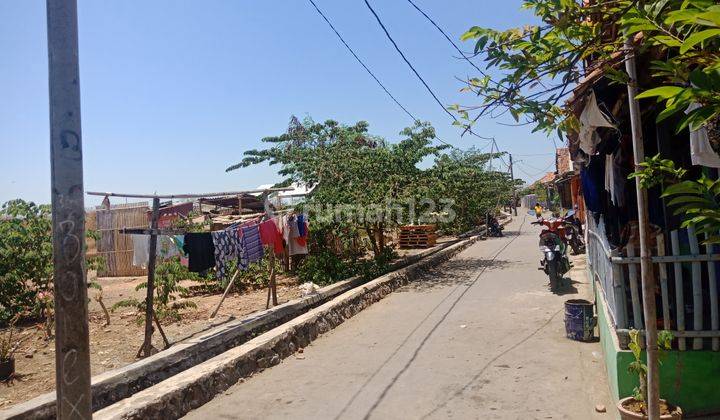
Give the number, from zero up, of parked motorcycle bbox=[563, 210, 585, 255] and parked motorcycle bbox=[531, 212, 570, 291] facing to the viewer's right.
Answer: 0

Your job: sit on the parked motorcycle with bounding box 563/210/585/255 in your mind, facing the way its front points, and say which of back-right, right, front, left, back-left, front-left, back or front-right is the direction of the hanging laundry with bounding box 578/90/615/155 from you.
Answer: back-left
